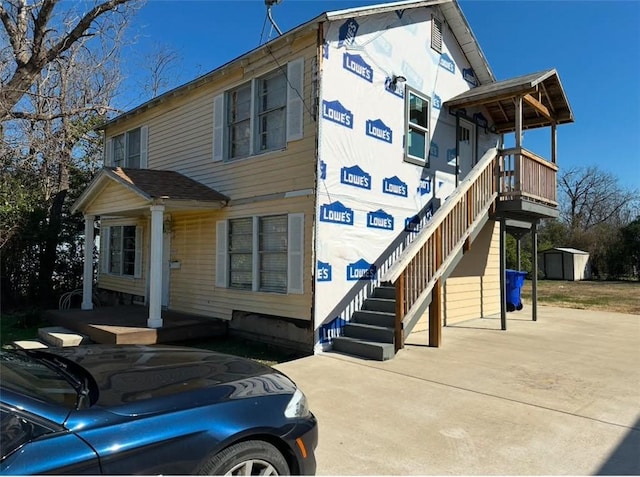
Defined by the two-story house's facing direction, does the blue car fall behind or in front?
in front

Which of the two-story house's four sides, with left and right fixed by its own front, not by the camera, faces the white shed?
back

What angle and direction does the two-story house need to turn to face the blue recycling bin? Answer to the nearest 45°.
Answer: approximately 180°

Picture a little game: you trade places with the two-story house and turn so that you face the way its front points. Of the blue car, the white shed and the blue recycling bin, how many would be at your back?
2

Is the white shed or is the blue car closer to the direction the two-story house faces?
the blue car

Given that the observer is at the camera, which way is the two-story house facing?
facing the viewer and to the left of the viewer
